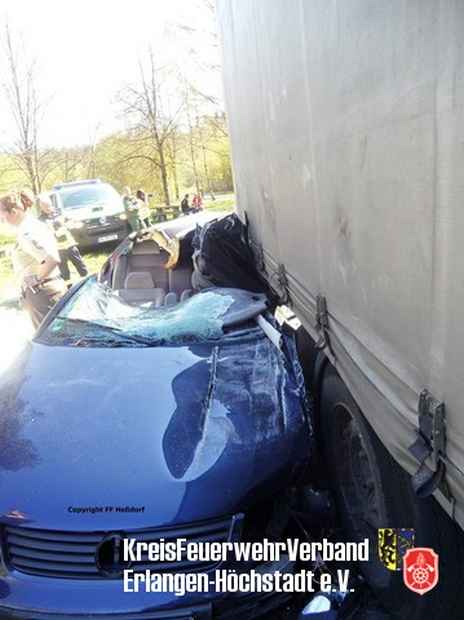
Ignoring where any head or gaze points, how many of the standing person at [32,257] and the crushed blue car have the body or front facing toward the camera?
1

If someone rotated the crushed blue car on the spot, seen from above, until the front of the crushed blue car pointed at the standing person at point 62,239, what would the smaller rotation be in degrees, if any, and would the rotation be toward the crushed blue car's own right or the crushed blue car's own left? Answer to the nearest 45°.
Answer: approximately 180°

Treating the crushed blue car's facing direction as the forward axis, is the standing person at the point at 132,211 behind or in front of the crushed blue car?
behind

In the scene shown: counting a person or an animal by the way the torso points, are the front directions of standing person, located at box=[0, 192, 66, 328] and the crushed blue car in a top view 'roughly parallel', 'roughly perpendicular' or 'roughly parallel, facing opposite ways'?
roughly perpendicular

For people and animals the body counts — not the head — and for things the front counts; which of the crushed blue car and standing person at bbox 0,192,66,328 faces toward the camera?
the crushed blue car

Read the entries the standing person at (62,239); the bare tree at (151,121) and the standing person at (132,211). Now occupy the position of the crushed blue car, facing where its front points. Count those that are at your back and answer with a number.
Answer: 3

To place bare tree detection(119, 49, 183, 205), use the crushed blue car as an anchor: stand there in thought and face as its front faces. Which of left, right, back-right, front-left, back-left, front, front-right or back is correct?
back

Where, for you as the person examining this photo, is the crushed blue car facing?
facing the viewer
